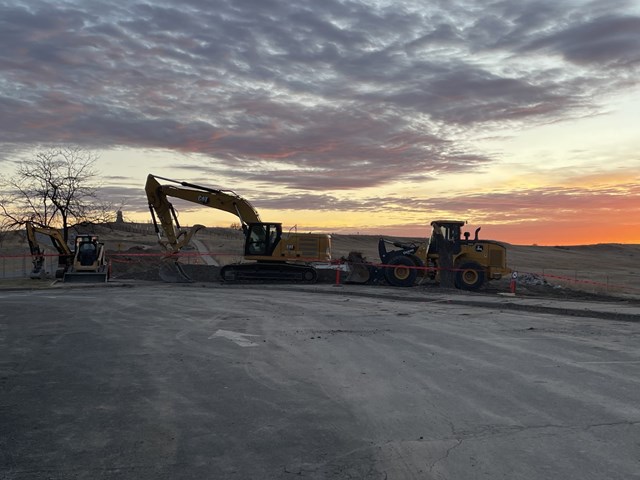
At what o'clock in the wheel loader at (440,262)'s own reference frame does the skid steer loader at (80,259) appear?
the skid steer loader at (80,259) is roughly at 12 o'clock from the wheel loader at (440,262).

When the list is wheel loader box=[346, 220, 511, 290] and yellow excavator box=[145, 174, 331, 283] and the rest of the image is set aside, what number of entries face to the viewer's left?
2

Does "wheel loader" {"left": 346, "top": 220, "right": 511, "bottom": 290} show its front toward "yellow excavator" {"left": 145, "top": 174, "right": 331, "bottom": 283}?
yes

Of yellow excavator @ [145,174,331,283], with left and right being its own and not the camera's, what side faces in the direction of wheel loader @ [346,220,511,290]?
back

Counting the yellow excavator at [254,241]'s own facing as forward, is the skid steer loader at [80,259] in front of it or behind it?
in front

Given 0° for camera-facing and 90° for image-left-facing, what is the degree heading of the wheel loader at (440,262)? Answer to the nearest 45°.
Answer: approximately 90°

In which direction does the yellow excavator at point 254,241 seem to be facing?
to the viewer's left
